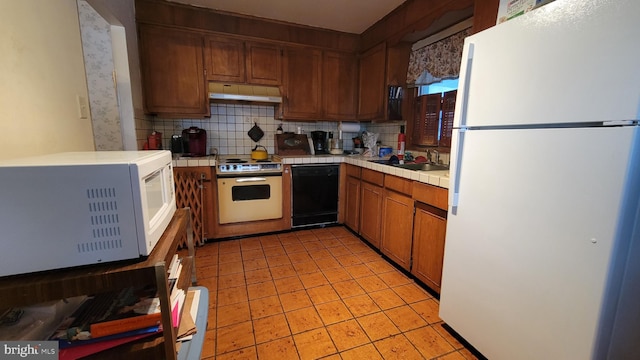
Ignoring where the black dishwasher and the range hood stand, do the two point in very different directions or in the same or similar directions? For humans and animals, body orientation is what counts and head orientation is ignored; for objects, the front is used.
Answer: same or similar directions

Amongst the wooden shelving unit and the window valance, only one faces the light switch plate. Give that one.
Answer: the window valance

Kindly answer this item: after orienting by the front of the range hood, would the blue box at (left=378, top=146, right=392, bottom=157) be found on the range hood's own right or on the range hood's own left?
on the range hood's own left

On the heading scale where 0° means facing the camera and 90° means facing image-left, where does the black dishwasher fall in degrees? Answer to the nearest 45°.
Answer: approximately 0°

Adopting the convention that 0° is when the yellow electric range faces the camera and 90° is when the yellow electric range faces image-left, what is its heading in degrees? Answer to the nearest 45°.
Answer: approximately 0°

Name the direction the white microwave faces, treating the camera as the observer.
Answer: facing to the right of the viewer

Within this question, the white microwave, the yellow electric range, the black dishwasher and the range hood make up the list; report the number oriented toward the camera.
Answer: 3

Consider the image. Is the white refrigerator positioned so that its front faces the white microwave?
yes

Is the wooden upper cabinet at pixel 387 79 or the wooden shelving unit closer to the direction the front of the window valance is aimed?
the wooden shelving unit

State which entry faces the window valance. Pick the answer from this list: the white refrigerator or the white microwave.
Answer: the white microwave

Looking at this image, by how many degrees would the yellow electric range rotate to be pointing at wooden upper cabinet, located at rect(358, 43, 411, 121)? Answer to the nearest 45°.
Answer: approximately 90° to its left

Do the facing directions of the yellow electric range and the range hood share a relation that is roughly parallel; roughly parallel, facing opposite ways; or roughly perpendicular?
roughly parallel

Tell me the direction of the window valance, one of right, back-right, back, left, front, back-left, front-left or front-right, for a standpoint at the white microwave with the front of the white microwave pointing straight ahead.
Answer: front

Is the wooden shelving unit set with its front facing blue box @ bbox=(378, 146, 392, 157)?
no

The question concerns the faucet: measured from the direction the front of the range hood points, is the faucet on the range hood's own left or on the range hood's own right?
on the range hood's own left

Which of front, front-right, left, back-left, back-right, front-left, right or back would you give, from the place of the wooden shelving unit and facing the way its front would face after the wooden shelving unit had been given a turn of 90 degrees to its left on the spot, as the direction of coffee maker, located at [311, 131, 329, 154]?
front

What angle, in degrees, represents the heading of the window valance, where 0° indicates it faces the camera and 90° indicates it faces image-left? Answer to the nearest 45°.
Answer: approximately 45°
